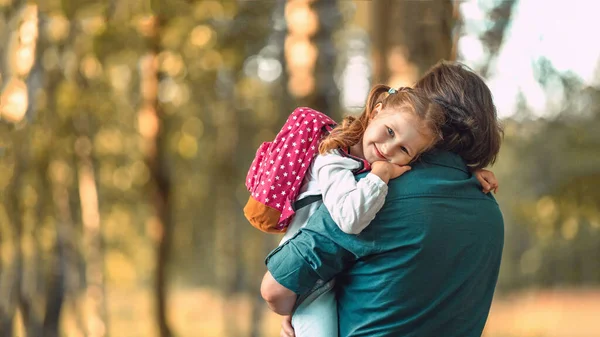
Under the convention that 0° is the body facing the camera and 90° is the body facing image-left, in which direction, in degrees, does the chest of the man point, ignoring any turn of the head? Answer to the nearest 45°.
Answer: approximately 135°

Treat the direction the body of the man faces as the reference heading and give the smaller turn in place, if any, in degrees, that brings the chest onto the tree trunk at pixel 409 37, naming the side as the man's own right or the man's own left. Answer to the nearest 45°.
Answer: approximately 45° to the man's own right

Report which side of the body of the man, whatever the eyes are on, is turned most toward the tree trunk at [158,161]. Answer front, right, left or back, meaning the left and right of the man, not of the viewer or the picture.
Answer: front

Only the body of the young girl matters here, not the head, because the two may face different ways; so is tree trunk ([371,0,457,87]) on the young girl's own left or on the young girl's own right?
on the young girl's own left

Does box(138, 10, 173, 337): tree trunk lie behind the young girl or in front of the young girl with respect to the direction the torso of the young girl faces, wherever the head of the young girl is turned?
behind

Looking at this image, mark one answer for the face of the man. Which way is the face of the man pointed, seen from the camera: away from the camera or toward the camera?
away from the camera
